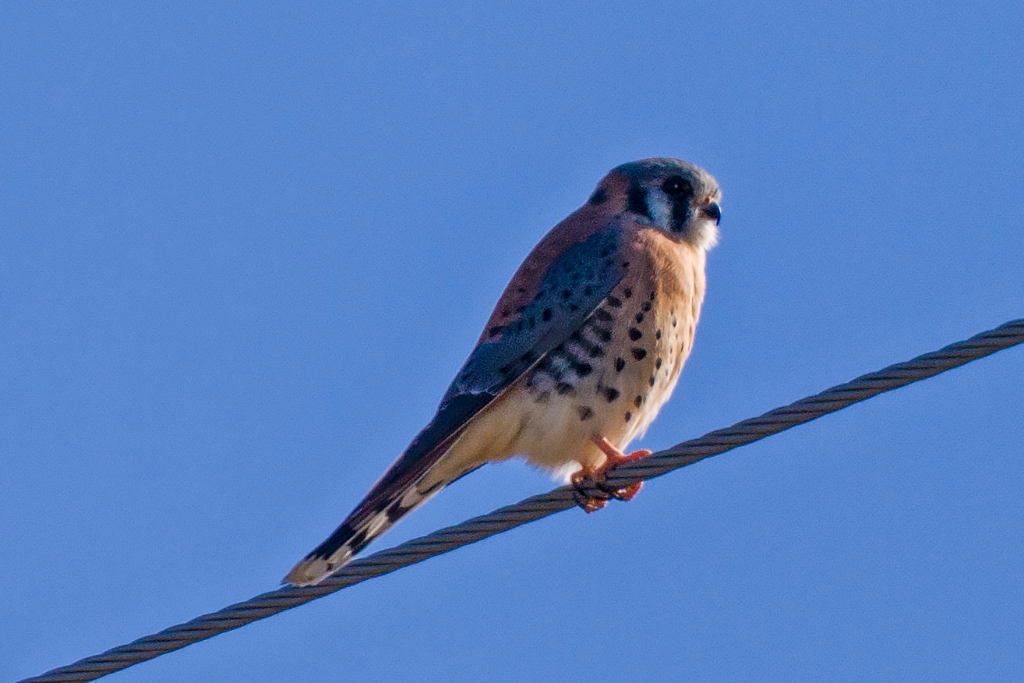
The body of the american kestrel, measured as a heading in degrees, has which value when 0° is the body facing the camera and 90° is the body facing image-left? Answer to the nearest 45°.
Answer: approximately 270°
